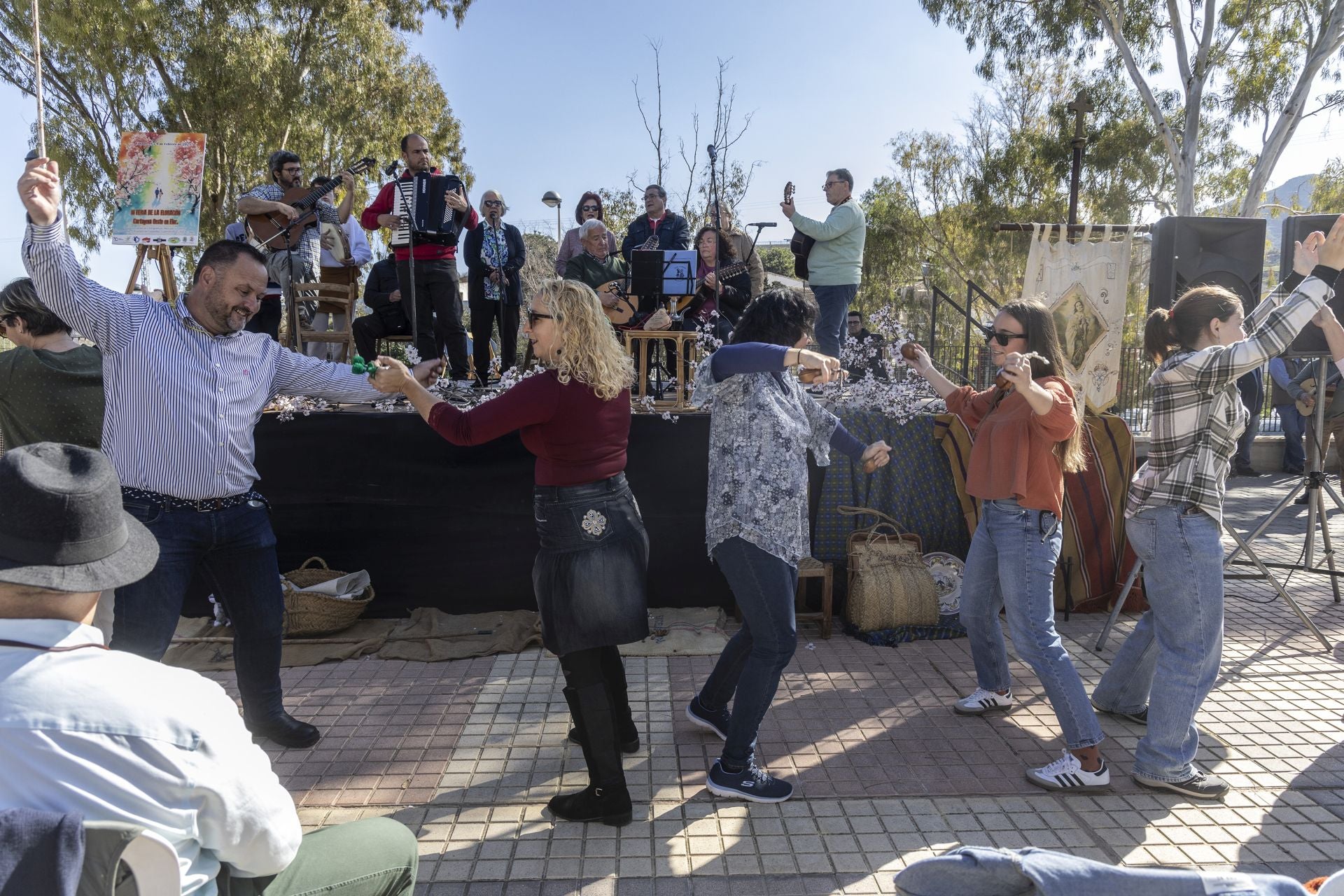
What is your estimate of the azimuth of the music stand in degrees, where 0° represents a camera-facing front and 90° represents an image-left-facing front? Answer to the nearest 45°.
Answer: approximately 180°

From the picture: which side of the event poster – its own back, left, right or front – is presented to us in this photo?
front

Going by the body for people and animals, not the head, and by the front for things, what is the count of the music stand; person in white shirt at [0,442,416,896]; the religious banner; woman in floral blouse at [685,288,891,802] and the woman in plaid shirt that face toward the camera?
1

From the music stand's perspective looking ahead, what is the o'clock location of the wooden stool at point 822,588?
The wooden stool is roughly at 5 o'clock from the music stand.

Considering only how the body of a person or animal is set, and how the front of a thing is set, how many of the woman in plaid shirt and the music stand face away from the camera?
1

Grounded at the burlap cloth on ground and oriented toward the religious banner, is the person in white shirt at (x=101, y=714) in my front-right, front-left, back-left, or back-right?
back-right

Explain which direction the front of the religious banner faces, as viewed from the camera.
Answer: facing the viewer

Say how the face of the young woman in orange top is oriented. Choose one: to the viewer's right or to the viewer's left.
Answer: to the viewer's left

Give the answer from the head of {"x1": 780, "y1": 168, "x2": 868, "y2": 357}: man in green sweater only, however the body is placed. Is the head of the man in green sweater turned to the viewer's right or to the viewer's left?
to the viewer's left

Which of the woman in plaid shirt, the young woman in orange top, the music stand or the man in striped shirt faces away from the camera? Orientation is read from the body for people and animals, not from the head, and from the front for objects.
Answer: the music stand
